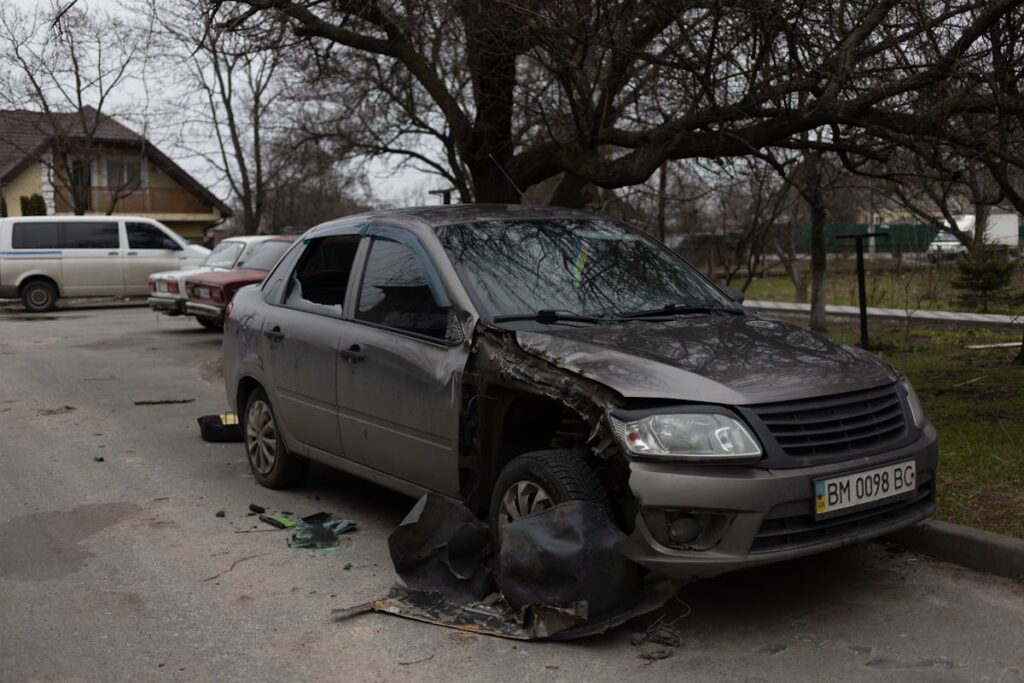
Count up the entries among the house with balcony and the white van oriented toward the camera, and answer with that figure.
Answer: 1

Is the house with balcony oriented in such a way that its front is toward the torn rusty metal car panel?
yes

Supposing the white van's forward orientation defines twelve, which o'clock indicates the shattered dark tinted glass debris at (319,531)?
The shattered dark tinted glass debris is roughly at 3 o'clock from the white van.

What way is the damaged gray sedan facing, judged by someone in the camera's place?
facing the viewer and to the right of the viewer

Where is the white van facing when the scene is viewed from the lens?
facing to the right of the viewer

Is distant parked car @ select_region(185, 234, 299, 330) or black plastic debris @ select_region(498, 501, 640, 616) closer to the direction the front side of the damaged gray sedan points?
the black plastic debris

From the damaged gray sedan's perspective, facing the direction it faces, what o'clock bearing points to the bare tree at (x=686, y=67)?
The bare tree is roughly at 8 o'clock from the damaged gray sedan.

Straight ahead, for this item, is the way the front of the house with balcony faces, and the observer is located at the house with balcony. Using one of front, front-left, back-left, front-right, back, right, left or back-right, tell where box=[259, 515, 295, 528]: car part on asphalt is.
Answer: front

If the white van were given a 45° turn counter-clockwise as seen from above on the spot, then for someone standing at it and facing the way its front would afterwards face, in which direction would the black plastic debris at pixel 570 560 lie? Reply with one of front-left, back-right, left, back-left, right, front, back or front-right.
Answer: back-right

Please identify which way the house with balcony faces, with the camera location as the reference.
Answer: facing the viewer

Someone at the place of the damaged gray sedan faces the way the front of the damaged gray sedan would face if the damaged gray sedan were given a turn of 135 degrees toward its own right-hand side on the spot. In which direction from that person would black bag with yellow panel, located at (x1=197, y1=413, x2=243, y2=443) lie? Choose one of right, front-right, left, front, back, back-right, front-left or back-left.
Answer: front-right

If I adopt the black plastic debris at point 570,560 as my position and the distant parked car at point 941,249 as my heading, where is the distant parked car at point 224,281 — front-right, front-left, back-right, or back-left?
front-left

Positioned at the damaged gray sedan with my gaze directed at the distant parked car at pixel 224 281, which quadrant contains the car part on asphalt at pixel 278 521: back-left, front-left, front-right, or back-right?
front-left

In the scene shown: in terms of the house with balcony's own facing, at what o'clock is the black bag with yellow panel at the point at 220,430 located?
The black bag with yellow panel is roughly at 12 o'clock from the house with balcony.

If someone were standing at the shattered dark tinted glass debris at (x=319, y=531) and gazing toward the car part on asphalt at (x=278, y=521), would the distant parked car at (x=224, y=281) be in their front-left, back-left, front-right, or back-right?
front-right

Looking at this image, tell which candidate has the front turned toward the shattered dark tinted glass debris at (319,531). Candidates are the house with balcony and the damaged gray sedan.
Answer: the house with balcony

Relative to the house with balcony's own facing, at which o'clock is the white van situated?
The white van is roughly at 12 o'clock from the house with balcony.

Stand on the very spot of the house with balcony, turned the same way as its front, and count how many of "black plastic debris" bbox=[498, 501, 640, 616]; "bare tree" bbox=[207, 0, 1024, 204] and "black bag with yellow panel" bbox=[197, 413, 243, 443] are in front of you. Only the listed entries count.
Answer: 3
